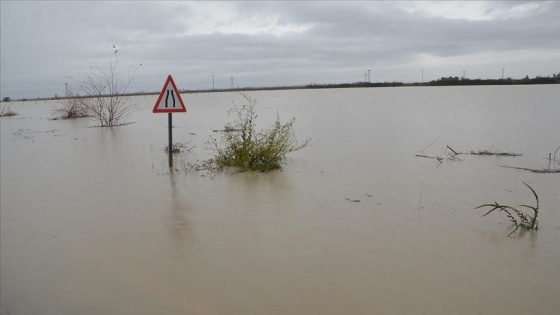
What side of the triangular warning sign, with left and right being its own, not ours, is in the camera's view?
front

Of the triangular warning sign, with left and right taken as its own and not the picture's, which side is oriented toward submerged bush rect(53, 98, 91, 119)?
back
